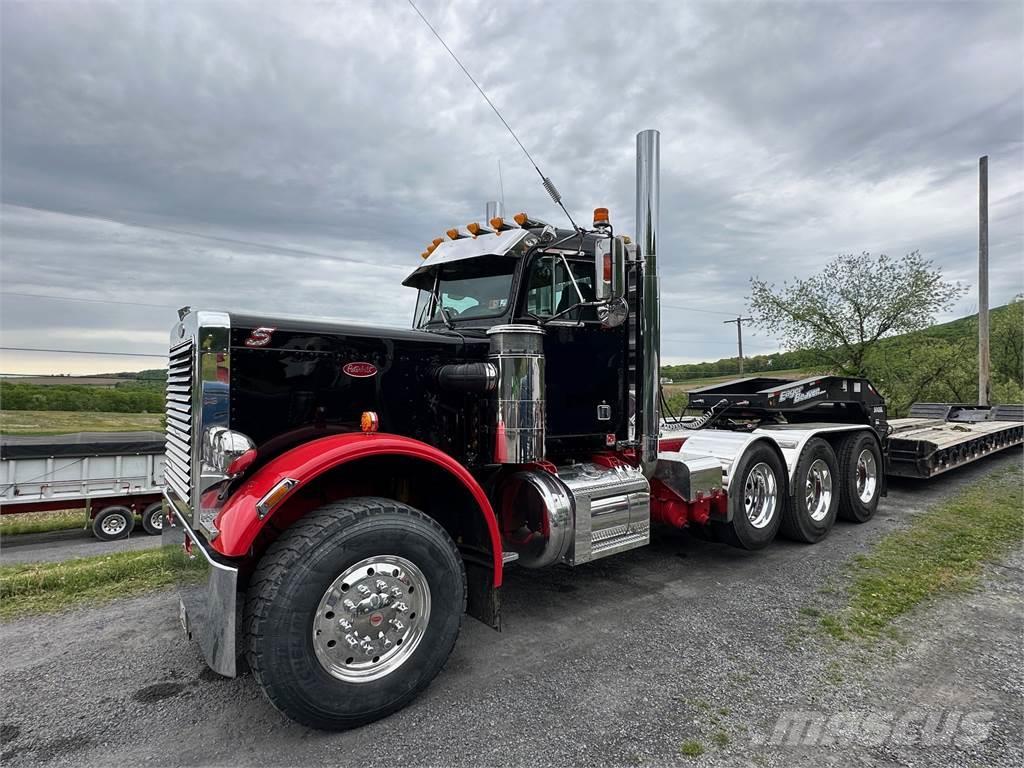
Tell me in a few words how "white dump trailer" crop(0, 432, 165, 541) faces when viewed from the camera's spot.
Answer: facing to the left of the viewer

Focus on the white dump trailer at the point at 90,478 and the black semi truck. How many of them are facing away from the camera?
0

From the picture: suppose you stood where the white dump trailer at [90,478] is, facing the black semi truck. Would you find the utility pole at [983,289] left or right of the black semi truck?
left

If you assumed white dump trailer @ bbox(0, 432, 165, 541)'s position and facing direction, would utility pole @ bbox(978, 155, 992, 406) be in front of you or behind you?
behind

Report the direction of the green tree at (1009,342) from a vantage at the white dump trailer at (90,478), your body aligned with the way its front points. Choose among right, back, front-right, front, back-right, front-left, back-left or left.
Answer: back

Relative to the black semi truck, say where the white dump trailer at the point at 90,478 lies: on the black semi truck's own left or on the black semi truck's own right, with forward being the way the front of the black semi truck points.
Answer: on the black semi truck's own right

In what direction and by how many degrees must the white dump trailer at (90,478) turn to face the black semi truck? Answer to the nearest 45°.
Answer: approximately 90° to its left

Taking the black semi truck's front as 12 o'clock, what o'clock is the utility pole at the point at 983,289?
The utility pole is roughly at 6 o'clock from the black semi truck.

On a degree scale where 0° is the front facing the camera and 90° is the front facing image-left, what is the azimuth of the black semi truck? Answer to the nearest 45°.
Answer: approximately 45°

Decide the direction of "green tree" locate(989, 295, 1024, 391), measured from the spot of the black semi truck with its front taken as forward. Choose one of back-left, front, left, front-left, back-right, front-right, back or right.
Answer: back
